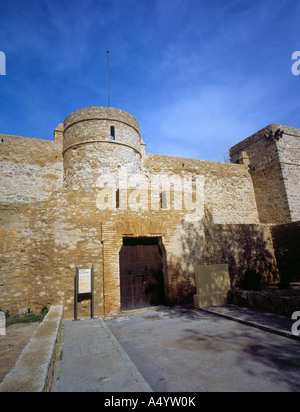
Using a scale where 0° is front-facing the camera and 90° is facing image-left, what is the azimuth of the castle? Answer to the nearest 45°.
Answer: approximately 0°
